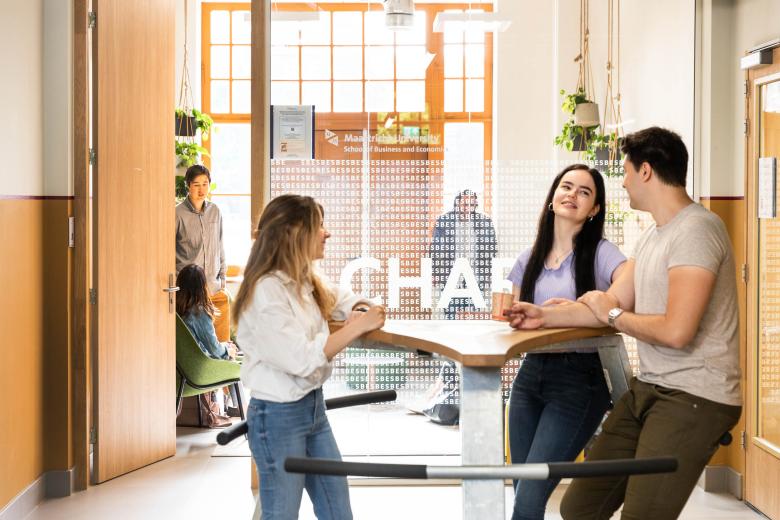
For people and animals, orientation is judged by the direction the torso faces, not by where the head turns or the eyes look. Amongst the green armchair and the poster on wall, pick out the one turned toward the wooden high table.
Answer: the poster on wall

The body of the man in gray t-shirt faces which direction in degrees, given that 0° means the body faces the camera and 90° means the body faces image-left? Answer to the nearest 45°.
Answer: approximately 90°

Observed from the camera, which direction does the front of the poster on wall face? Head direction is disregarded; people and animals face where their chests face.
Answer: facing the viewer

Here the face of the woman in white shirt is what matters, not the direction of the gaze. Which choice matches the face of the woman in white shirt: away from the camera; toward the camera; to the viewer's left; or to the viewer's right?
to the viewer's right

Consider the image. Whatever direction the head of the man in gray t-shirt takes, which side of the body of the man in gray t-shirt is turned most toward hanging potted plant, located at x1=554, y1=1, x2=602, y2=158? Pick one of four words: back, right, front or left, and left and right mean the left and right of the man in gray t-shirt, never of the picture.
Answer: right

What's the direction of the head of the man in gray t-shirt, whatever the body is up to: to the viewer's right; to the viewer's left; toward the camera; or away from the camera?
to the viewer's left

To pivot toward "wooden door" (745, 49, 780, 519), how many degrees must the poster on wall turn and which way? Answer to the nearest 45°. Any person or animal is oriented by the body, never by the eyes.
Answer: approximately 90° to its left

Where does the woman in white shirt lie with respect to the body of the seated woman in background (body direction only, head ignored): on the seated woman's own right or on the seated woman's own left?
on the seated woman's own right

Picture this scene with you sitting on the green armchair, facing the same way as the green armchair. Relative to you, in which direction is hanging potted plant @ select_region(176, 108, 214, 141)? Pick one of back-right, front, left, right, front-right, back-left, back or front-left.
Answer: front-left

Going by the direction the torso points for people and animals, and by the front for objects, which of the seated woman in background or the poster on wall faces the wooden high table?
the poster on wall

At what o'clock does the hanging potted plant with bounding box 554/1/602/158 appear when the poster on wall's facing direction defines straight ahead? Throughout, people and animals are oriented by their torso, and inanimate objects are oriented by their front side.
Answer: The hanging potted plant is roughly at 9 o'clock from the poster on wall.

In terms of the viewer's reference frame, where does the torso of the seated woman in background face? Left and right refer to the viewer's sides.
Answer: facing away from the viewer and to the right of the viewer

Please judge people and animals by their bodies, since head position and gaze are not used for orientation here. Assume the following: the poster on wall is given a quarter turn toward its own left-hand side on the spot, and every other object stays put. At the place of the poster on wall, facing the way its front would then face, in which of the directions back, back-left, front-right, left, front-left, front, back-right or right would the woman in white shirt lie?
right
